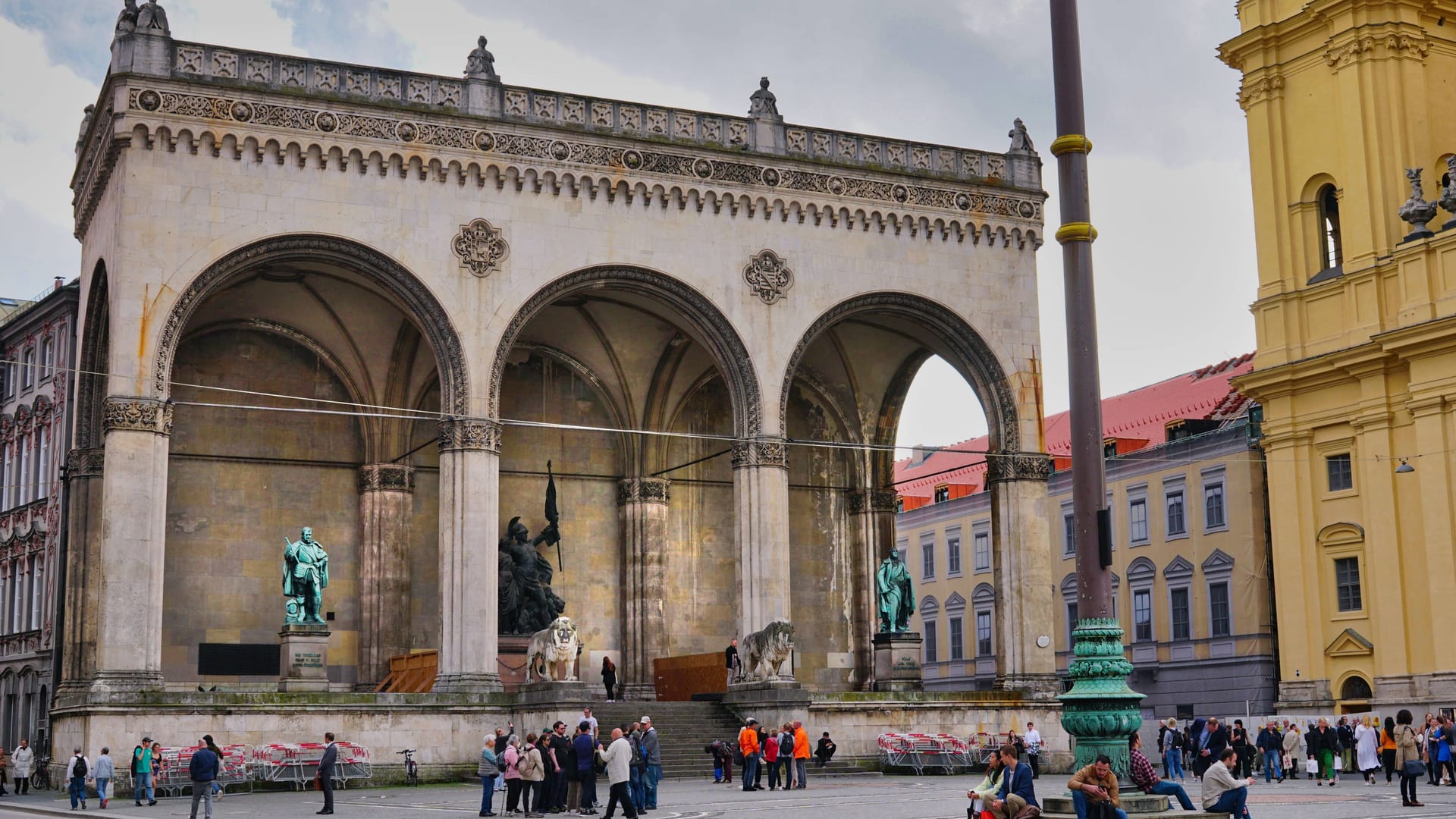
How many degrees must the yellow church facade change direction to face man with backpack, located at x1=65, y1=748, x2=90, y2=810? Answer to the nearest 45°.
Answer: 0° — it already faces them

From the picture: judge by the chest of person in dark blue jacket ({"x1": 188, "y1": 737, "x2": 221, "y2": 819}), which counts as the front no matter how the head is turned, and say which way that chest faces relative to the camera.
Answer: away from the camera

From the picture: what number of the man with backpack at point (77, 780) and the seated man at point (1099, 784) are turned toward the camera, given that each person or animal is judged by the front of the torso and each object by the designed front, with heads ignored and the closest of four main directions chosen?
1

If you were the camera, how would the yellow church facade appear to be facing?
facing the viewer and to the left of the viewer

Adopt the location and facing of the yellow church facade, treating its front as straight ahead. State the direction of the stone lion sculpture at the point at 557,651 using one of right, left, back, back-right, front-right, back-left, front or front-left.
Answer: front

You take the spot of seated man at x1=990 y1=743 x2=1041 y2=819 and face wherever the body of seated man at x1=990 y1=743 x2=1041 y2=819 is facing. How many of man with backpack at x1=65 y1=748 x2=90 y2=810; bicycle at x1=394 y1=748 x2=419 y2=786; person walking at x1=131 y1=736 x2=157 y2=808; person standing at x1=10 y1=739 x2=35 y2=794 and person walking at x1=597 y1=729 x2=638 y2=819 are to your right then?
5

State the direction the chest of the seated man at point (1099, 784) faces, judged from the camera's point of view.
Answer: toward the camera

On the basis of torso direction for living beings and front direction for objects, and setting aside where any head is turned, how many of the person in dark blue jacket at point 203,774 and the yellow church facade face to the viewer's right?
0

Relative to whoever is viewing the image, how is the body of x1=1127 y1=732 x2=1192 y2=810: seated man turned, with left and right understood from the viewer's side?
facing to the right of the viewer

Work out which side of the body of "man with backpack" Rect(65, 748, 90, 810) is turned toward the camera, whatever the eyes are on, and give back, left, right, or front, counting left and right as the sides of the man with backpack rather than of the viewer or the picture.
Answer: back

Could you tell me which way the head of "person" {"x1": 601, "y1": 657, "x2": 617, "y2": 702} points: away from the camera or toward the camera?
away from the camera

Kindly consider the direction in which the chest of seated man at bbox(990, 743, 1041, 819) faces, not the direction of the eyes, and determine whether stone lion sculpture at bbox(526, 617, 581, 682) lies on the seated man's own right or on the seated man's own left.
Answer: on the seated man's own right

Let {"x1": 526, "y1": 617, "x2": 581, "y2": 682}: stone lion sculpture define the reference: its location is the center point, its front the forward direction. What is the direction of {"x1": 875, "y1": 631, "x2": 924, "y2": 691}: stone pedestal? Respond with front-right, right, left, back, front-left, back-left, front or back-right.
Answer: left
